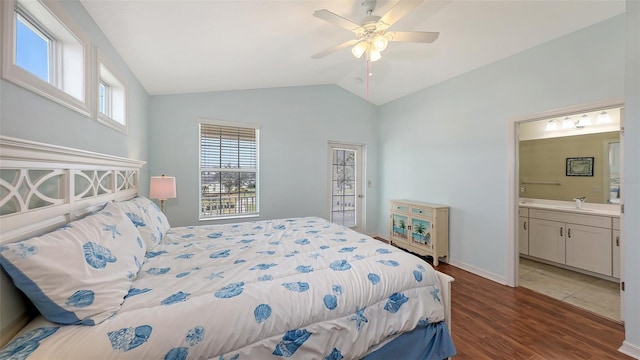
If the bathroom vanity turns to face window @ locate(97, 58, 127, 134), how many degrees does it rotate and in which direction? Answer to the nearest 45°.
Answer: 0° — it already faces it

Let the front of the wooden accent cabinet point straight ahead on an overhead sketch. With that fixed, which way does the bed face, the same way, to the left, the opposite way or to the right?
the opposite way

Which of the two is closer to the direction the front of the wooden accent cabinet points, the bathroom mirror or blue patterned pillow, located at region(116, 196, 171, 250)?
the blue patterned pillow

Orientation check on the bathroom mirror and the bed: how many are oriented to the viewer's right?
1

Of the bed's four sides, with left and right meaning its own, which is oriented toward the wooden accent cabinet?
front

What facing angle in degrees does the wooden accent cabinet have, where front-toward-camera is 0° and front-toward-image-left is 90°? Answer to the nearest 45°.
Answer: approximately 45°

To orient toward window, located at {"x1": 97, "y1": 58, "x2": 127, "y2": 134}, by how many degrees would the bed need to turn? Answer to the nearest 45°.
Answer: approximately 135° to its left

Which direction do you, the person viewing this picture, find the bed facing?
facing to the right of the viewer

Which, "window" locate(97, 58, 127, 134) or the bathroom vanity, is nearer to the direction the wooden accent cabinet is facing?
the window

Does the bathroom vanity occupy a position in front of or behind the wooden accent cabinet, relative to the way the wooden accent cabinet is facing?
behind

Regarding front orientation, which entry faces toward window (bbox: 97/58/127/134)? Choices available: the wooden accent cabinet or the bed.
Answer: the wooden accent cabinet

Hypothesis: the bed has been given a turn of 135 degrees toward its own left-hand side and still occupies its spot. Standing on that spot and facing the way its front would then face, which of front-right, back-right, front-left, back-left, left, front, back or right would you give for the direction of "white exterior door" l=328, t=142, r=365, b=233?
right

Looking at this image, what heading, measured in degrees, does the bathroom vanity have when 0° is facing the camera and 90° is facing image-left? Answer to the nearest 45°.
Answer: approximately 45°
